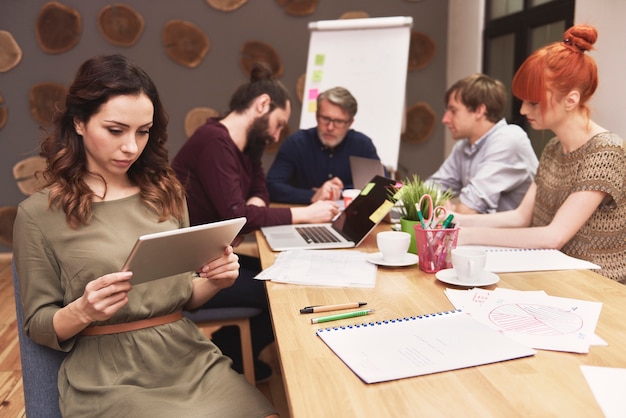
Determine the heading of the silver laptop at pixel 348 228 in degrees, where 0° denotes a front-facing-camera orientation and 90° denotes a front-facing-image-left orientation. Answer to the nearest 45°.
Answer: approximately 90°

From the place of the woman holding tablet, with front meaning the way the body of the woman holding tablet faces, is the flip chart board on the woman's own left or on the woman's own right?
on the woman's own left

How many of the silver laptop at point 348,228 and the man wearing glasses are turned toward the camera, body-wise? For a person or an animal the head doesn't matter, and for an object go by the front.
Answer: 1

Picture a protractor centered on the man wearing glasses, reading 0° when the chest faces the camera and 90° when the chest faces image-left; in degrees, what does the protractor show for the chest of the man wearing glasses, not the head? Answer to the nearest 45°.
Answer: approximately 0°

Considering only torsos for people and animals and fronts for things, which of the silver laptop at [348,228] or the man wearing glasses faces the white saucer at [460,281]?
the man wearing glasses

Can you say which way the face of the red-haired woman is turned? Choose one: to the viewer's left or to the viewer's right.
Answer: to the viewer's left

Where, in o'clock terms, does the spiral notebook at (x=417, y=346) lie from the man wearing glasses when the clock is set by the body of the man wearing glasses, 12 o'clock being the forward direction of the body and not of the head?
The spiral notebook is roughly at 12 o'clock from the man wearing glasses.
